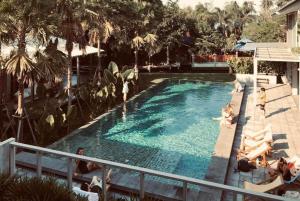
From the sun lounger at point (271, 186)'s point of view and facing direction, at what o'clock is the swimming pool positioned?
The swimming pool is roughly at 2 o'clock from the sun lounger.

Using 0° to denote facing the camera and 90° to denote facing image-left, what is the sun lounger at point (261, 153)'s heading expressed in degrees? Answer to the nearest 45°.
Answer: approximately 90°

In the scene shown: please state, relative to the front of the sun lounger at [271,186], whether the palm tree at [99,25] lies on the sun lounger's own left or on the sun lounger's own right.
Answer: on the sun lounger's own right

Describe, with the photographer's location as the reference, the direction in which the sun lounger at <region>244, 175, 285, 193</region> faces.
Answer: facing to the left of the viewer

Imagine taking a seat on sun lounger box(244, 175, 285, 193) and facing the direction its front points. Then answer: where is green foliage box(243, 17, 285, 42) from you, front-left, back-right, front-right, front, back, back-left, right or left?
right

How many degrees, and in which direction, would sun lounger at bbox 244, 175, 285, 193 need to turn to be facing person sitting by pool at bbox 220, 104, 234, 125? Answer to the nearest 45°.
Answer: approximately 90° to its right

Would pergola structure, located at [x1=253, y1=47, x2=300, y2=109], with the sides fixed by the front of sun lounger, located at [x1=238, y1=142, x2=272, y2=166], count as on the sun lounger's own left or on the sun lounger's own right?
on the sun lounger's own right

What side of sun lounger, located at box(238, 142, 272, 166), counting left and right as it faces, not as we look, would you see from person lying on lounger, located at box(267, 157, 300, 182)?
left

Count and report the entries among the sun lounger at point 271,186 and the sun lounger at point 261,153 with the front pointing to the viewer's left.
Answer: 2
